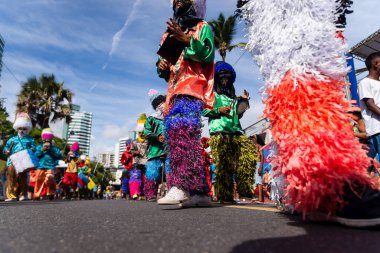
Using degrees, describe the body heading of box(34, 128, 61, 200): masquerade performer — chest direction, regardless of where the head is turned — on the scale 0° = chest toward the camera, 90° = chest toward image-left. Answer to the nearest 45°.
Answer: approximately 0°

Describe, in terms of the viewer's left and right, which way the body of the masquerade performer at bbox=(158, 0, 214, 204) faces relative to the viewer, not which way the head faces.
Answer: facing the viewer and to the left of the viewer
